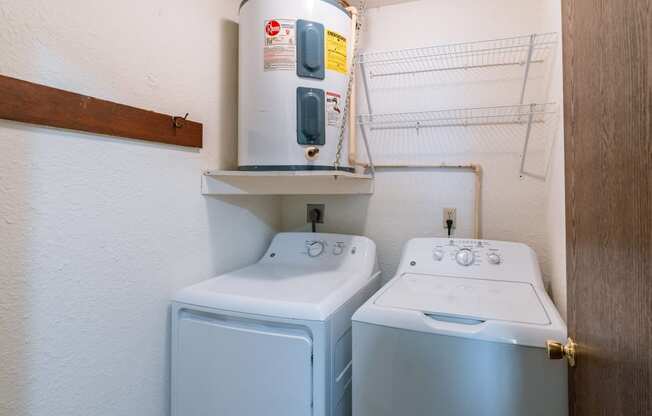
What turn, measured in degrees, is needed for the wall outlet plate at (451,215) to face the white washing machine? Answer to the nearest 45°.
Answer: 0° — it already faces it

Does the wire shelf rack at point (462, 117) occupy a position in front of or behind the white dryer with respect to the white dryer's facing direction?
behind

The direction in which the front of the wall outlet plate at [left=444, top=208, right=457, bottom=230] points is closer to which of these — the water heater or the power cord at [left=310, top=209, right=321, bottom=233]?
the water heater

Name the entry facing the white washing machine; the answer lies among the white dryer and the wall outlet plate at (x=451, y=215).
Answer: the wall outlet plate

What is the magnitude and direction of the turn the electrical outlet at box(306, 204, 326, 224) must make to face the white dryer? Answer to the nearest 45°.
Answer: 0° — it already faces it

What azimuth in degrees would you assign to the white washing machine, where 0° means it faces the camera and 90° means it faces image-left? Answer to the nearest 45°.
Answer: approximately 0°
